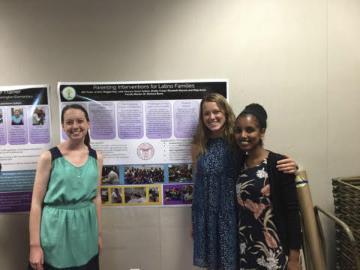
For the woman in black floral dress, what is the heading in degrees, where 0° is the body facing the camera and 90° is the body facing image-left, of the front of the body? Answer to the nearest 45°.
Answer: approximately 45°

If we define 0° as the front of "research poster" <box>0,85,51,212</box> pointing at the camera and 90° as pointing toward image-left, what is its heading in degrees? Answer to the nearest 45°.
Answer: approximately 0°

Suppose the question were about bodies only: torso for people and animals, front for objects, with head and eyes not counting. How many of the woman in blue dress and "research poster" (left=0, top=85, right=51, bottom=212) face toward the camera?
2

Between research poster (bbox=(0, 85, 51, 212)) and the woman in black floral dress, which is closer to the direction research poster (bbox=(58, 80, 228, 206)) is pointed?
the woman in black floral dress

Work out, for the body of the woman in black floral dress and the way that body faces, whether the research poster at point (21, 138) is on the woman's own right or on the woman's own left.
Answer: on the woman's own right

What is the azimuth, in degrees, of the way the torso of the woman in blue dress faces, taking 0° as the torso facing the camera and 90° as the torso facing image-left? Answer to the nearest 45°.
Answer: approximately 0°

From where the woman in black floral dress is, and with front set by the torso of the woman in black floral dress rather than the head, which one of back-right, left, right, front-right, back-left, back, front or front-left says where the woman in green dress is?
front-right

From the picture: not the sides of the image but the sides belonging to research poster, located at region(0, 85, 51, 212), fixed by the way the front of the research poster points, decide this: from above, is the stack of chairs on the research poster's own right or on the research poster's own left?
on the research poster's own left
